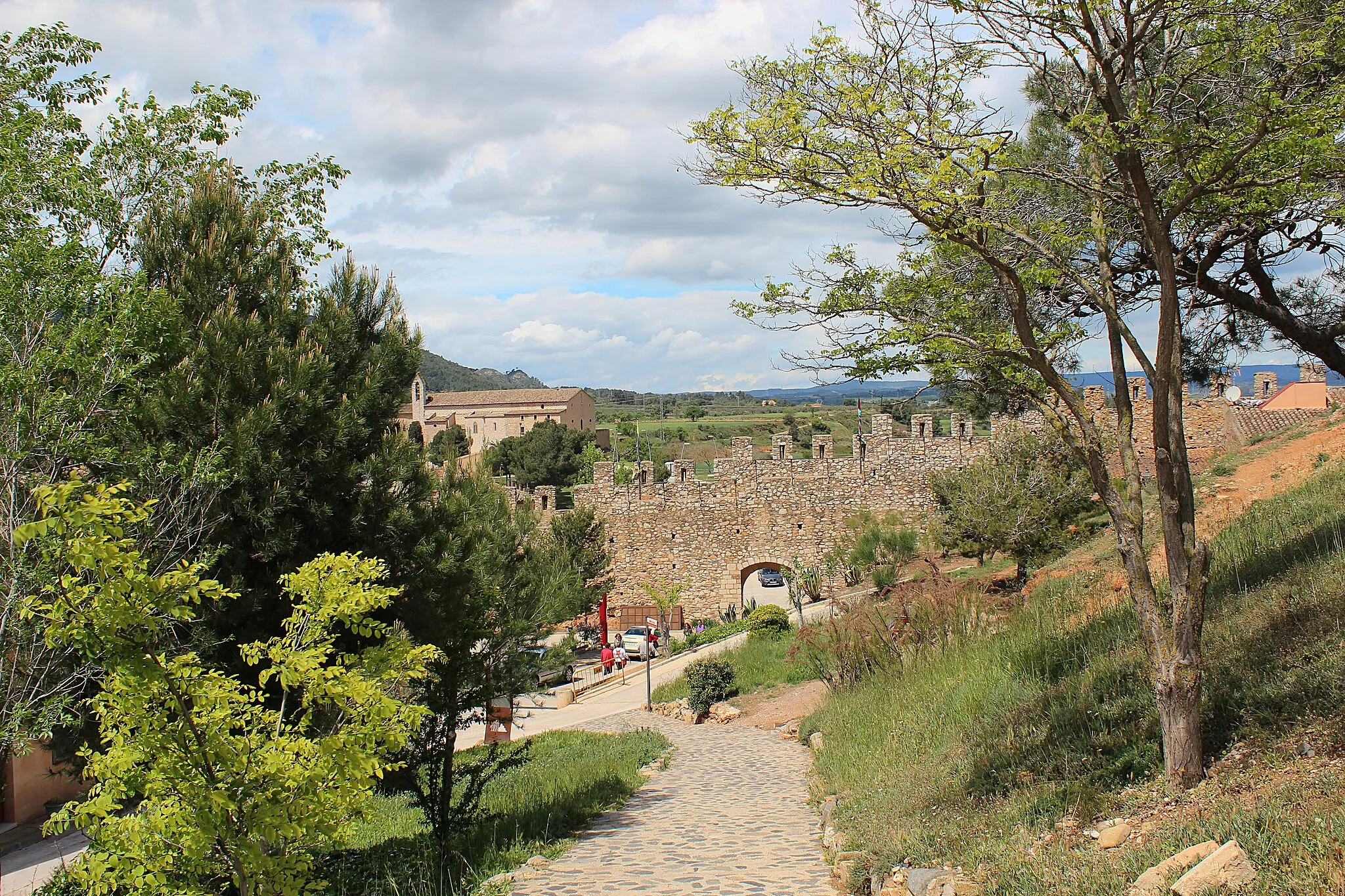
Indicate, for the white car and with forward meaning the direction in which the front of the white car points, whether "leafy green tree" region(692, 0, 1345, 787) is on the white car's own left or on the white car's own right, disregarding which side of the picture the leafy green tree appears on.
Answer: on the white car's own left

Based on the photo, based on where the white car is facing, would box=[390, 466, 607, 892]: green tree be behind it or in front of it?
in front

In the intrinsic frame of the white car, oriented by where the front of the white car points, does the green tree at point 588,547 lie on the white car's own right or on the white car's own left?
on the white car's own right

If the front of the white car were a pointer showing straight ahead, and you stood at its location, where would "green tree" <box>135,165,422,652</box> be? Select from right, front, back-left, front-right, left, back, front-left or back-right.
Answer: front-left

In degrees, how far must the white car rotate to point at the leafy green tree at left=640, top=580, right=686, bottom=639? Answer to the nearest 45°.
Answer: approximately 135° to its right

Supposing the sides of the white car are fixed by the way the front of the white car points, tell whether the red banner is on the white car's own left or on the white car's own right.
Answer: on the white car's own right

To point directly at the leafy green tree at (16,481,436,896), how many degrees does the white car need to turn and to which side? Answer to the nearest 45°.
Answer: approximately 45° to its left
